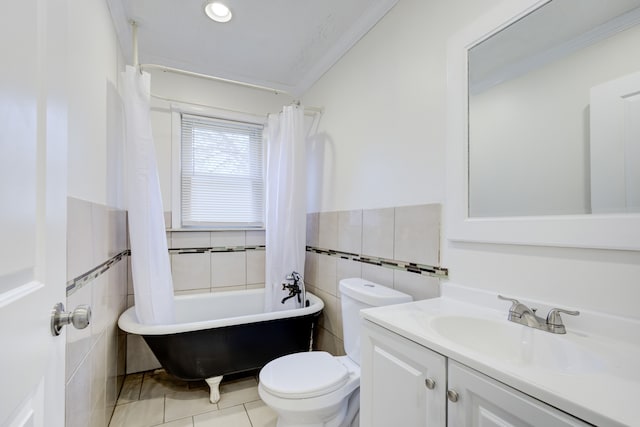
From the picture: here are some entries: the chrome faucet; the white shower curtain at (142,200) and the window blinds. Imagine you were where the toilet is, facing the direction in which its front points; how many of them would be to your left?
1

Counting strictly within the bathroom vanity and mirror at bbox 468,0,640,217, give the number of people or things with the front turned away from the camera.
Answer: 0

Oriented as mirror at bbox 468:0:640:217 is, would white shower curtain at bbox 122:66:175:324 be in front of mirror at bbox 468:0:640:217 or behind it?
in front

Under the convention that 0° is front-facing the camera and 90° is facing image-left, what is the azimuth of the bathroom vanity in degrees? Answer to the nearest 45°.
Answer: approximately 45°

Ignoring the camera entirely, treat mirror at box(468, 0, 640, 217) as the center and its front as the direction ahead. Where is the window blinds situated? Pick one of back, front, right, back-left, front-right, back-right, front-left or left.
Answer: front-right
